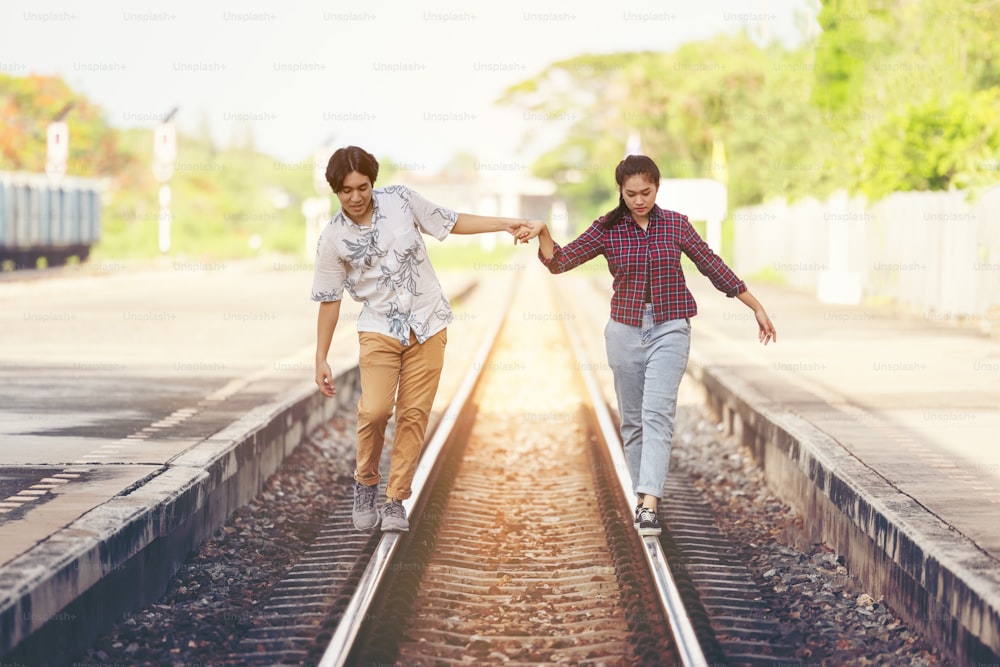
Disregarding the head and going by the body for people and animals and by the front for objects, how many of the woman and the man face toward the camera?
2

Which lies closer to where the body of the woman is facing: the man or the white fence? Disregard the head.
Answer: the man

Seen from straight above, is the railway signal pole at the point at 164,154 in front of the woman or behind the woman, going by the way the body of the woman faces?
behind

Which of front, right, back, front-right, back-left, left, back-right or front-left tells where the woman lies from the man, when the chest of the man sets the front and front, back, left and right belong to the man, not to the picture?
left

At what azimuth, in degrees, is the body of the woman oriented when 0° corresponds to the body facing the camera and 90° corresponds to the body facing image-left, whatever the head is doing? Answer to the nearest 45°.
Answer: approximately 0°

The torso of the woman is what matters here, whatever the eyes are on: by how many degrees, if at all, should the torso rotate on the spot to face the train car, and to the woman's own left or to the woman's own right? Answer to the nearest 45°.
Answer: approximately 135° to the woman's own right

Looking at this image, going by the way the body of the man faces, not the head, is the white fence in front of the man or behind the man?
behind
